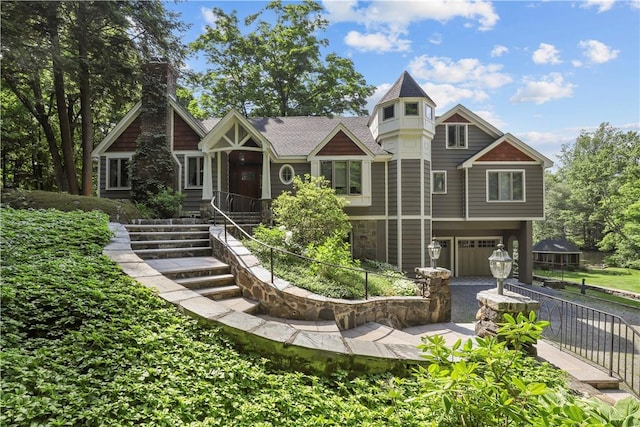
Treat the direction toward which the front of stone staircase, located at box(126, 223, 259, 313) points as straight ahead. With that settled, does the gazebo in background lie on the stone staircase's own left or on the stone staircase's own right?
on the stone staircase's own left

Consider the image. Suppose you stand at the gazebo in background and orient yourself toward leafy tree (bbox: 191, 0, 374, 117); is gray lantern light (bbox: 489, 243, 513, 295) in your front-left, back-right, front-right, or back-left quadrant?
front-left

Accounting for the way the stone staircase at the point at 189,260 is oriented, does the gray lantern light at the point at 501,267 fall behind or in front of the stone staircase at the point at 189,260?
in front

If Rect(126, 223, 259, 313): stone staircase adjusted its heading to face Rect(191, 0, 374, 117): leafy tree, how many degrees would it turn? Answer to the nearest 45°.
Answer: approximately 135° to its left

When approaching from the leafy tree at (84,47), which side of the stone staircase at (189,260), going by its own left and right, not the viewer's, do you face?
back

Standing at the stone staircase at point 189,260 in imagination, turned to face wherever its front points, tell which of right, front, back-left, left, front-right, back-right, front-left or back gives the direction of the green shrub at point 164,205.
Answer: back-left

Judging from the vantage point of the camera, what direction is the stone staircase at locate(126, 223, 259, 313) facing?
facing the viewer and to the right of the viewer

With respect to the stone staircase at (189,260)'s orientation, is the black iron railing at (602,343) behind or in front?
in front

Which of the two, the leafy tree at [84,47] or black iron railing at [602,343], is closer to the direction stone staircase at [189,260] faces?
the black iron railing
